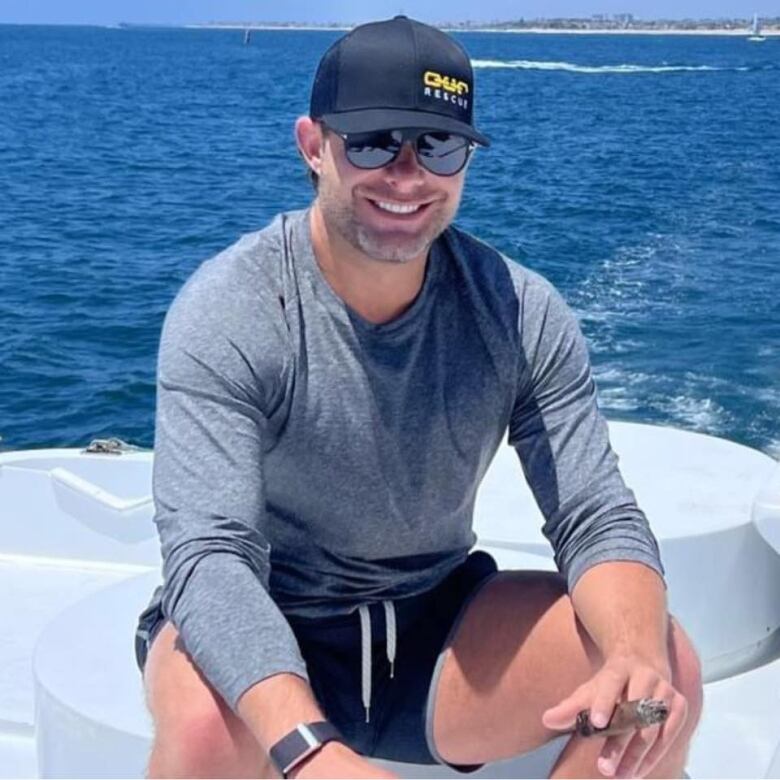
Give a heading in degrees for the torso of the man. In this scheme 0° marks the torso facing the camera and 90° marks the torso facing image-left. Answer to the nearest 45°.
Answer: approximately 0°
